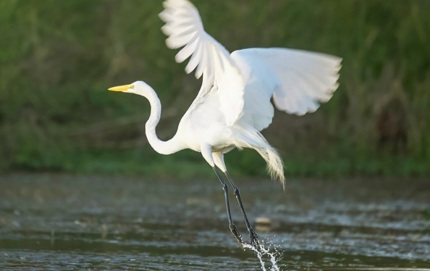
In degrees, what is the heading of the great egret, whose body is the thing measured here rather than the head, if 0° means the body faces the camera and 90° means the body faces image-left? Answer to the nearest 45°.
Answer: approximately 90°
